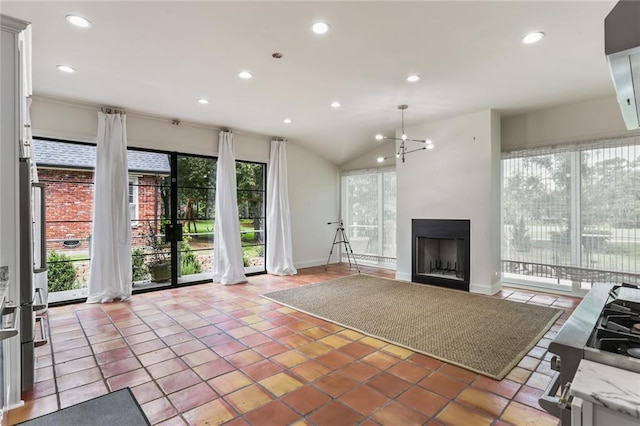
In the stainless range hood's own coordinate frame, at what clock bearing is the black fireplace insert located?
The black fireplace insert is roughly at 2 o'clock from the stainless range hood.

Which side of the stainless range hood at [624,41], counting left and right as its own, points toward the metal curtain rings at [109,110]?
front

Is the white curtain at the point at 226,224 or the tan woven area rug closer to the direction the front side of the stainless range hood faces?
the white curtain

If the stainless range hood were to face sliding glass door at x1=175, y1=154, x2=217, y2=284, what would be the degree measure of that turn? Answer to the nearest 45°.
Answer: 0° — it already faces it

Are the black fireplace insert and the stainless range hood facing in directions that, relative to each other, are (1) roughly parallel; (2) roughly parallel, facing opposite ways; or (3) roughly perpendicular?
roughly perpendicular

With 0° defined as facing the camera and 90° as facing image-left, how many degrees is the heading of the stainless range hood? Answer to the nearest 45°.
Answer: approximately 90°

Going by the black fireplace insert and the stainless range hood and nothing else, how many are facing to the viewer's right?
0

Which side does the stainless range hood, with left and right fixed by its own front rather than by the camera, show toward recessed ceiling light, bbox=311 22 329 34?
front

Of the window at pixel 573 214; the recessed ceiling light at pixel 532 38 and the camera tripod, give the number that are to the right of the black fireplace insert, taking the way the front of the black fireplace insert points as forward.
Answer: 1

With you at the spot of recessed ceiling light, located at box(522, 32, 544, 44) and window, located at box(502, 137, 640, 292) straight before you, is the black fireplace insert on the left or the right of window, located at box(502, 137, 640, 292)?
left

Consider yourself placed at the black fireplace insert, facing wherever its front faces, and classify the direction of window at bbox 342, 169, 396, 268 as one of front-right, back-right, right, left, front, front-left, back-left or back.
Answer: right

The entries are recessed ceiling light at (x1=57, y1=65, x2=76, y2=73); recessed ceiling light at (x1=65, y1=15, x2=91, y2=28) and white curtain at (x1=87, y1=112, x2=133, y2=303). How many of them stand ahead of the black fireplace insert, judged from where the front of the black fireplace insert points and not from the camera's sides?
3

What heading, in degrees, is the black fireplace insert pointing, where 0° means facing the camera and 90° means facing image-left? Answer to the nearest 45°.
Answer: approximately 45°

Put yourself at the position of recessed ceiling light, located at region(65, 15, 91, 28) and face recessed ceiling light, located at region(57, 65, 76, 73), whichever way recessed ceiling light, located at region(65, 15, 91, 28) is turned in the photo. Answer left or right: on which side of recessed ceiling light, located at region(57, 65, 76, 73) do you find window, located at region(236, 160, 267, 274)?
right
